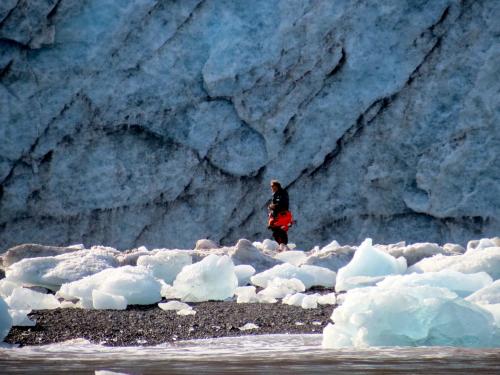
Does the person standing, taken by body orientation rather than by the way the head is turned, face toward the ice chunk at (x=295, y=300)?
no

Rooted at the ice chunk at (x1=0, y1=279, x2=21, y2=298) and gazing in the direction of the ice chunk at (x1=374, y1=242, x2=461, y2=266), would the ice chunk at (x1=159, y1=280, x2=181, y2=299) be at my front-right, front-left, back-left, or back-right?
front-right

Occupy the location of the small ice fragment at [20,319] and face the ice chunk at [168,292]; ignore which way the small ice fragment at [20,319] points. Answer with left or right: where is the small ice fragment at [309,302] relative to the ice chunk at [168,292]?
right

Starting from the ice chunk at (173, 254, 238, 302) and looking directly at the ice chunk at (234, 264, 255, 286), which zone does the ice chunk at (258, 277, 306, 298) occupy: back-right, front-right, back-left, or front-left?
front-right

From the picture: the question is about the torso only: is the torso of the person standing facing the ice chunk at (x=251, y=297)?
no

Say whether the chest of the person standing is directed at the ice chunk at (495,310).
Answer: no

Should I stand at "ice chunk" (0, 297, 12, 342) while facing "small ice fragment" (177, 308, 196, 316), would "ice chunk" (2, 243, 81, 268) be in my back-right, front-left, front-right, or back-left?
front-left
